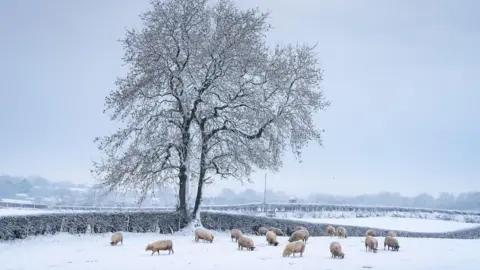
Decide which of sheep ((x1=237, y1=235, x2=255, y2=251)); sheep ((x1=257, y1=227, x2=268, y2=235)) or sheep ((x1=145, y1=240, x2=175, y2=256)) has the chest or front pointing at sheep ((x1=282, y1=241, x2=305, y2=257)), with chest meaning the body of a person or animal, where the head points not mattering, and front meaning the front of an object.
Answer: sheep ((x1=237, y1=235, x2=255, y2=251))

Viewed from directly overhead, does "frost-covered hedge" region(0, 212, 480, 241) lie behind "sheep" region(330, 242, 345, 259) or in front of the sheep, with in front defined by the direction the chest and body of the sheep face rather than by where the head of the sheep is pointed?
behind

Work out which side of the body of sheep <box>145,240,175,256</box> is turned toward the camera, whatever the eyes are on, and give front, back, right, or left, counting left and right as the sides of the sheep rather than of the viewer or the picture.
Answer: left

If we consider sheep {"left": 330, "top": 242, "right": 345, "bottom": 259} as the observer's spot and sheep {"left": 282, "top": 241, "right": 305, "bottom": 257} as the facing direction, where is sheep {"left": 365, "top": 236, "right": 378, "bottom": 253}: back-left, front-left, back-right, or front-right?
back-right

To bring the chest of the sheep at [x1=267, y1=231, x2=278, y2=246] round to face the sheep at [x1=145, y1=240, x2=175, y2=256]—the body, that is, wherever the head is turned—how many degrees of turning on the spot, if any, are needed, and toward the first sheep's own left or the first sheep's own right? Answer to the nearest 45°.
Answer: approximately 90° to the first sheep's own right

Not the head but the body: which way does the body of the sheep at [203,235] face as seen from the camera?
to the viewer's right

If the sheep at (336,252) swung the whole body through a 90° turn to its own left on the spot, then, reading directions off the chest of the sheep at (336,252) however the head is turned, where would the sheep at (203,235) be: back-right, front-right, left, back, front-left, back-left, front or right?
left

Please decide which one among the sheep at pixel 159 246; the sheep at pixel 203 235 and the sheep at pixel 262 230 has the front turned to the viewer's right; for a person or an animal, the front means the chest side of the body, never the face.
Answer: the sheep at pixel 203 235
